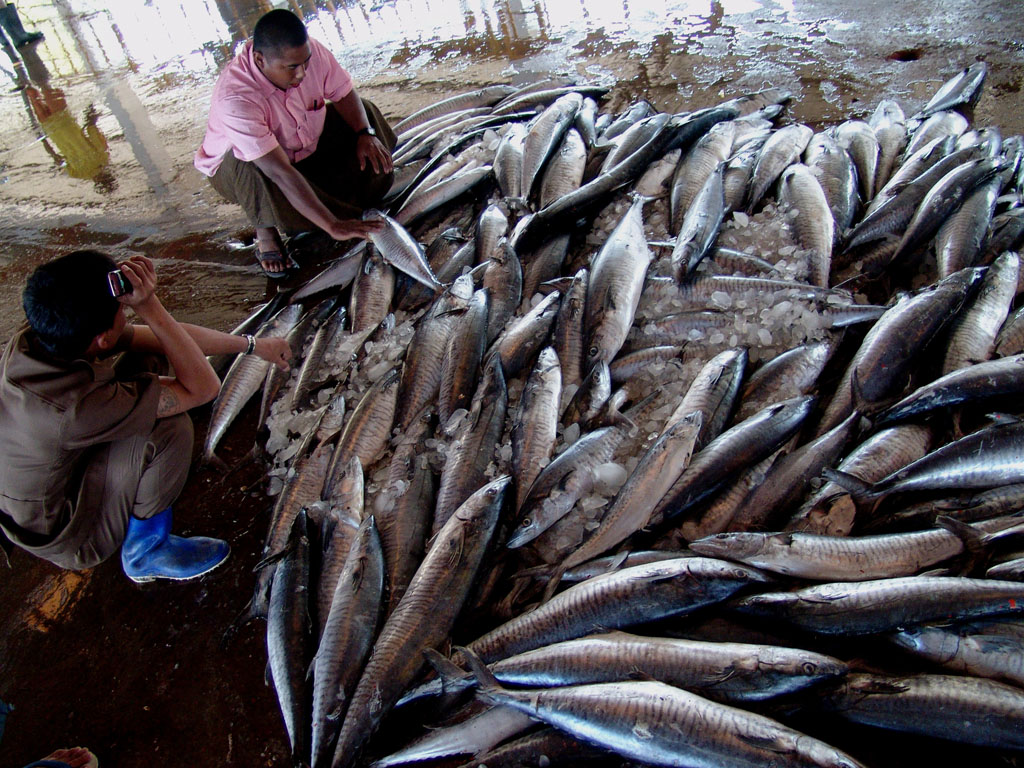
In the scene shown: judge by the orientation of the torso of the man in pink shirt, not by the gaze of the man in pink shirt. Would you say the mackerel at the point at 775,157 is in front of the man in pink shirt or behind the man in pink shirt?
in front

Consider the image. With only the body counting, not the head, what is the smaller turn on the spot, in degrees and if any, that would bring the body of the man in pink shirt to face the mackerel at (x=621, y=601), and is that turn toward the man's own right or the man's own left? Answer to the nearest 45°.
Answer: approximately 45° to the man's own right

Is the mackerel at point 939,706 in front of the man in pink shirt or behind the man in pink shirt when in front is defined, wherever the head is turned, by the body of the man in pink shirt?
in front

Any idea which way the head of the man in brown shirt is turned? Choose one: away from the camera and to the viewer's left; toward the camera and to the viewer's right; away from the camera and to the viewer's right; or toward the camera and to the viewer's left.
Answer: away from the camera and to the viewer's right

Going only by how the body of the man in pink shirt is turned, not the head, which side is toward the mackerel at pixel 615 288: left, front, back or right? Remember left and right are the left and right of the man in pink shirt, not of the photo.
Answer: front

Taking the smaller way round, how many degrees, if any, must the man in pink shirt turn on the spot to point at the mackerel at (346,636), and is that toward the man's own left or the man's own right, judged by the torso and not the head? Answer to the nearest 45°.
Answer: approximately 45° to the man's own right

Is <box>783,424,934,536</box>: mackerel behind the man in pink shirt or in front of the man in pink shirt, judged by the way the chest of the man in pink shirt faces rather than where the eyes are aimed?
in front

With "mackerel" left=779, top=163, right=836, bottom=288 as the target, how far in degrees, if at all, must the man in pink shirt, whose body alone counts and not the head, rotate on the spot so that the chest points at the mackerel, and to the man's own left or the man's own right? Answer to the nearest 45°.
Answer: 0° — they already face it

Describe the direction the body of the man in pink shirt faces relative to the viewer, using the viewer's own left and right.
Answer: facing the viewer and to the right of the viewer

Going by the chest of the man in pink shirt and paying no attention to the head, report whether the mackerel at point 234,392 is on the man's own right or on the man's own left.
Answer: on the man's own right

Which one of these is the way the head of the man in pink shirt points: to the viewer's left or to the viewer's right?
to the viewer's right

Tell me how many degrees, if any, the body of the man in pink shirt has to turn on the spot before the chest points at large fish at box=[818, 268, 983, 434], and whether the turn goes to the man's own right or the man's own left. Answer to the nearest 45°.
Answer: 0° — they already face it

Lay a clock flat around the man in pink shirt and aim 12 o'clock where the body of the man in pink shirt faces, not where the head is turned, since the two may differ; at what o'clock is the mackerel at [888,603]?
The mackerel is roughly at 1 o'clock from the man in pink shirt.
